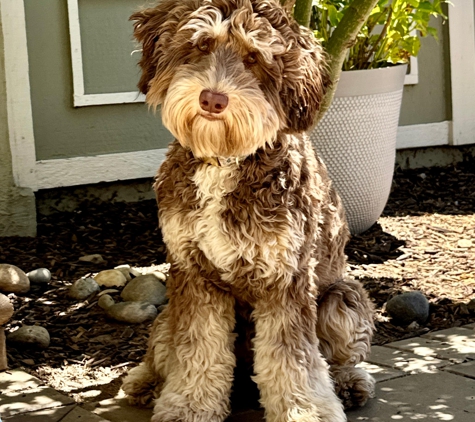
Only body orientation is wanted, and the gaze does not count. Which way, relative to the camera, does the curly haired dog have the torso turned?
toward the camera

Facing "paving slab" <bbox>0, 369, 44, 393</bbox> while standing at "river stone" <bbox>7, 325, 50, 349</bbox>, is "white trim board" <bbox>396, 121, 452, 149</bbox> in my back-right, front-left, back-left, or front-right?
back-left

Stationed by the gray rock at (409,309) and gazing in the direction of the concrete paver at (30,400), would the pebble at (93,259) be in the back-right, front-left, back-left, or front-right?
front-right

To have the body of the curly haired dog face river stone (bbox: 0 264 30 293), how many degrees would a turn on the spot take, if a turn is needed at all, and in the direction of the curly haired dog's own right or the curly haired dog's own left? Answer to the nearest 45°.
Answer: approximately 135° to the curly haired dog's own right

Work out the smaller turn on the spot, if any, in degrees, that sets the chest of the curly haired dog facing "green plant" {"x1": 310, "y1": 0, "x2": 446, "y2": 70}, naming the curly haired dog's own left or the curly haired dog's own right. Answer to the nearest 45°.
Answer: approximately 180°

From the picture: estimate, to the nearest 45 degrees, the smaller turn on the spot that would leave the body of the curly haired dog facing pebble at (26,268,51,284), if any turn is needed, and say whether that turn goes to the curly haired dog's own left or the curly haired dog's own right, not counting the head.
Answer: approximately 135° to the curly haired dog's own right

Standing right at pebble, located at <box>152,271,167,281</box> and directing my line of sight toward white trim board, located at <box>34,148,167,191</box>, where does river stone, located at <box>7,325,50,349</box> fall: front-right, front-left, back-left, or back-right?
back-left

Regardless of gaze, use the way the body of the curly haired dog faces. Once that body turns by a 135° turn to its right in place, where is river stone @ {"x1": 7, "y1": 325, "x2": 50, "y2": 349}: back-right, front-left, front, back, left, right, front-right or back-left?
front

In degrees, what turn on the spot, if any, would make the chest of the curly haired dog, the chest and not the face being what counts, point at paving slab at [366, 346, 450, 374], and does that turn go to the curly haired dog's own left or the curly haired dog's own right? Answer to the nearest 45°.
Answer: approximately 135° to the curly haired dog's own left

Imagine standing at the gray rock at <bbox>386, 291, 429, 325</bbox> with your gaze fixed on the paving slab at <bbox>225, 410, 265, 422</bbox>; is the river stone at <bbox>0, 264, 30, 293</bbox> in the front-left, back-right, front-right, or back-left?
front-right

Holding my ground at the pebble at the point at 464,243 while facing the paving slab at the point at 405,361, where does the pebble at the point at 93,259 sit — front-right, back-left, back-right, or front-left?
front-right
